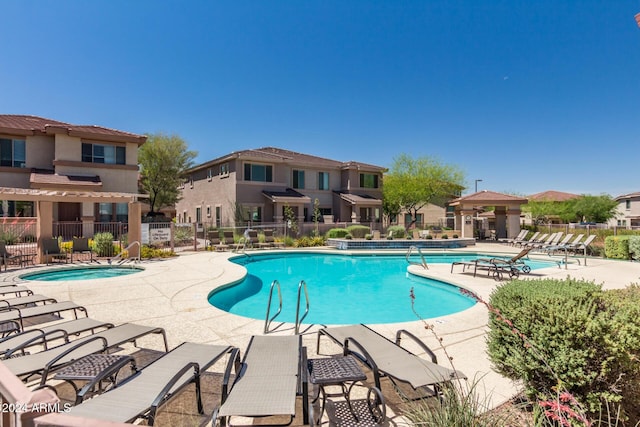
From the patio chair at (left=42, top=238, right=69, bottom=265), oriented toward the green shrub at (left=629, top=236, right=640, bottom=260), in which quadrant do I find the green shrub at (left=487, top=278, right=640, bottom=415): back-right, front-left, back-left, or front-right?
front-right

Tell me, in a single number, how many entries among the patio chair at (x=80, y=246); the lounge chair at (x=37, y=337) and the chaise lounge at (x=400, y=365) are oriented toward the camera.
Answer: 1

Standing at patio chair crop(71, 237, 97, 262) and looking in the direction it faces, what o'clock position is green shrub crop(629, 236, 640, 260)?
The green shrub is roughly at 10 o'clock from the patio chair.

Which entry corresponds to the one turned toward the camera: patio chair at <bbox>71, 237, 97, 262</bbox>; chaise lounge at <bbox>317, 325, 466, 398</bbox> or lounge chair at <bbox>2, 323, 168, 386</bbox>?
the patio chair

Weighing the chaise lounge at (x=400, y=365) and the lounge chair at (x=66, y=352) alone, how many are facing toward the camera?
0

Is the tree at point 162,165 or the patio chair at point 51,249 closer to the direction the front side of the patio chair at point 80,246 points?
the patio chair

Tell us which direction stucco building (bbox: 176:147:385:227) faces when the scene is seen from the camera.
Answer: facing the viewer and to the right of the viewer

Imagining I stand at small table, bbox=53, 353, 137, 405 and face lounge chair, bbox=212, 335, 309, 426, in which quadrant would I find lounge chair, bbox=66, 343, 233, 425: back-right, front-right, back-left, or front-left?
front-right

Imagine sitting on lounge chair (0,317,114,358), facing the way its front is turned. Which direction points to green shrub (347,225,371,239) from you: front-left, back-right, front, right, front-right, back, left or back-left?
front

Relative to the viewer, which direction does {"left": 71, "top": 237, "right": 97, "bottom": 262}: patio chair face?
toward the camera

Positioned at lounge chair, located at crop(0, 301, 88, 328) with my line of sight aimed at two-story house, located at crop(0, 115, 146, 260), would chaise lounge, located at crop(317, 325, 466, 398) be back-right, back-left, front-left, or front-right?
back-right

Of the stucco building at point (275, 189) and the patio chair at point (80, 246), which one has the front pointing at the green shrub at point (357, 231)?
the stucco building
